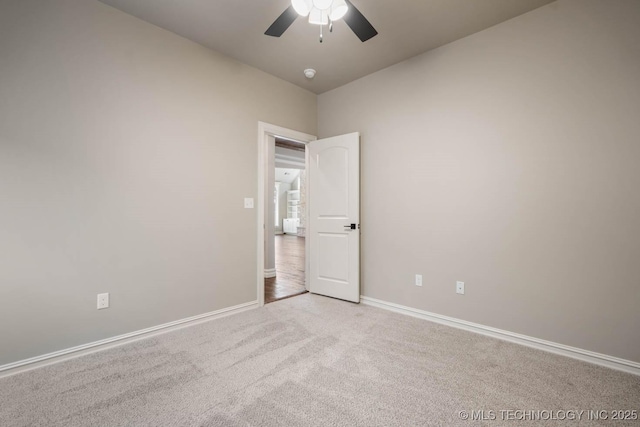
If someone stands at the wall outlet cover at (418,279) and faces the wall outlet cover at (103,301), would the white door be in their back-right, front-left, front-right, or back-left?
front-right

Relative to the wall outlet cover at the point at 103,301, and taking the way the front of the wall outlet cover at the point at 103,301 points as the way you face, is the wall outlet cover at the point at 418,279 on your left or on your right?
on your left

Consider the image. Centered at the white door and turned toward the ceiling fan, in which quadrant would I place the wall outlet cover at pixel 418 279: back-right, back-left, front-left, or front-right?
front-left

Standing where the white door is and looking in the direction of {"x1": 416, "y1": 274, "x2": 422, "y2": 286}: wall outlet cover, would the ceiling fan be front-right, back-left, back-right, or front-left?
front-right

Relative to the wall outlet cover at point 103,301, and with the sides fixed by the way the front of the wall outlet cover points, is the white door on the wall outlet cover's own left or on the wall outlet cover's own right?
on the wall outlet cover's own left

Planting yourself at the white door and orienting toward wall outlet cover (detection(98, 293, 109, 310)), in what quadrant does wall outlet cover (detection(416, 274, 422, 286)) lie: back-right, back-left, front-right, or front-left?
back-left

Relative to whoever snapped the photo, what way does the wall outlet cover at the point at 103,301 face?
facing the viewer
